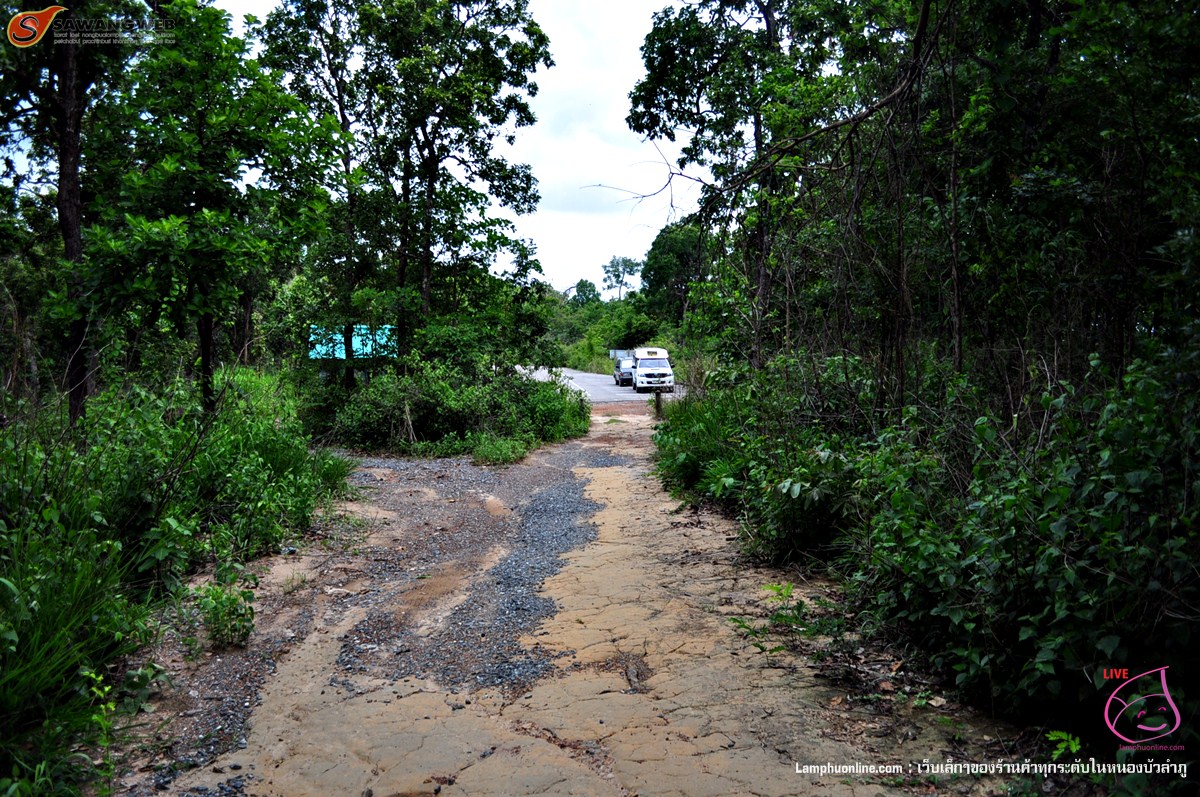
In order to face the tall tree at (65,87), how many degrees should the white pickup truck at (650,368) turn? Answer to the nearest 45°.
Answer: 0° — it already faces it

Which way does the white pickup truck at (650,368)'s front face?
toward the camera

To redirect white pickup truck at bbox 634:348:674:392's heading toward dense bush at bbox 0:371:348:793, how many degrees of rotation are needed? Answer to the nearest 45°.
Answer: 0° — it already faces it

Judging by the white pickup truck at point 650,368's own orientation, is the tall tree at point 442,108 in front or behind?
in front

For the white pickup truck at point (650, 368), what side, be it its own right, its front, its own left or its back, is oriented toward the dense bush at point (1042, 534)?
front

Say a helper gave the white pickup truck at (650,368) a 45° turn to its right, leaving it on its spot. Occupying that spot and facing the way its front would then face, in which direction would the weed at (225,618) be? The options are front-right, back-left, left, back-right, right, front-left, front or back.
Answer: front-left

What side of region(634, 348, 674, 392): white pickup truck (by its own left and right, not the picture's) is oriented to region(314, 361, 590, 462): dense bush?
front
